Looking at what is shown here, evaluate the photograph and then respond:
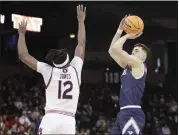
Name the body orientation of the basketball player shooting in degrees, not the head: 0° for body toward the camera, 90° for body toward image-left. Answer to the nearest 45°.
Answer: approximately 90°
